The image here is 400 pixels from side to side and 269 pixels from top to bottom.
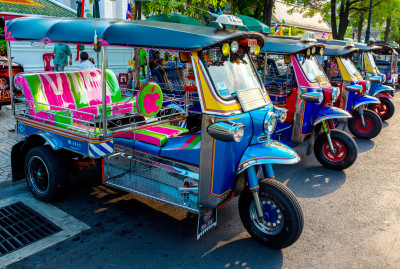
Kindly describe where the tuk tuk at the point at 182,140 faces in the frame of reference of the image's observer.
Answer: facing the viewer and to the right of the viewer

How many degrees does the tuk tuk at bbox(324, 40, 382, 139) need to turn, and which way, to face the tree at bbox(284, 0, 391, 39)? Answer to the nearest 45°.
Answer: approximately 135° to its left

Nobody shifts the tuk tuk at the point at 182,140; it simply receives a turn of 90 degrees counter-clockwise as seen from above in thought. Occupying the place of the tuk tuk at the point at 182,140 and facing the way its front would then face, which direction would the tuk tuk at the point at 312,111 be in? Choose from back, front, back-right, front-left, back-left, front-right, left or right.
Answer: front

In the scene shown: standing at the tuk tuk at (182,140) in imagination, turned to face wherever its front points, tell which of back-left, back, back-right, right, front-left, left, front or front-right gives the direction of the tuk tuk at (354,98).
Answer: left

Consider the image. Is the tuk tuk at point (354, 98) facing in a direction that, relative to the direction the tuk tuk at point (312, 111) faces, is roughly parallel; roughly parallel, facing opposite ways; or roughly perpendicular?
roughly parallel

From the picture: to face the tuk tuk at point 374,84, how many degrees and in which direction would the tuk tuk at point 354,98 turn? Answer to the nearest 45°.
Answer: approximately 135° to its left

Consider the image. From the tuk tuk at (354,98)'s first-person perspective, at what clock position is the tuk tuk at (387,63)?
the tuk tuk at (387,63) is roughly at 8 o'clock from the tuk tuk at (354,98).

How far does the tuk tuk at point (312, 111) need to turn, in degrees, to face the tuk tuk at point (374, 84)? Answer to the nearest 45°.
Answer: approximately 135° to its left

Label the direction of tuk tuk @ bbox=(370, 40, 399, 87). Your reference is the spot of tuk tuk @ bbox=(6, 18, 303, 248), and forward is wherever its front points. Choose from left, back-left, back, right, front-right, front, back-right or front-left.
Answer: left

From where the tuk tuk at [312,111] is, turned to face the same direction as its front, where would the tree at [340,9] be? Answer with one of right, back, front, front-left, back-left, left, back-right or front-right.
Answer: back-left

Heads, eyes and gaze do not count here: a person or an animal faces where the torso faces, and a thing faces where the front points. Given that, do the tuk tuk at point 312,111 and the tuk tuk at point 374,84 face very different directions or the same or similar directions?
same or similar directions

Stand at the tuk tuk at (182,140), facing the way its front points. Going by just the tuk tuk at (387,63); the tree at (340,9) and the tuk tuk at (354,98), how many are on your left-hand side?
3
